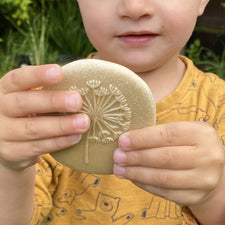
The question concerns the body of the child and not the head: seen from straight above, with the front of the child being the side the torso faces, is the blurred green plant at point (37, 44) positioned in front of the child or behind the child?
behind

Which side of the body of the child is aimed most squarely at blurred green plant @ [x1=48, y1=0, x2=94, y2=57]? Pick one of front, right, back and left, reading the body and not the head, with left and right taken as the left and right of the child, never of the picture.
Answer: back

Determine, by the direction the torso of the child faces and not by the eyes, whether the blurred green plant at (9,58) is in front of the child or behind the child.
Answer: behind

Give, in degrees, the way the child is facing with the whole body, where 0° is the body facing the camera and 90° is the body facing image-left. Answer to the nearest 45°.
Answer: approximately 0°
